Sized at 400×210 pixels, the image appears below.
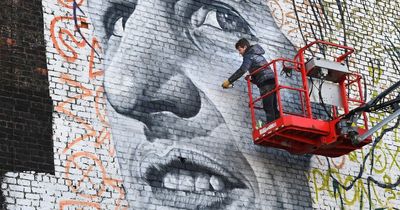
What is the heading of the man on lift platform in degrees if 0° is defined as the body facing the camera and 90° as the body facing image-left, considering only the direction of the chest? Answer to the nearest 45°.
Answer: approximately 90°
